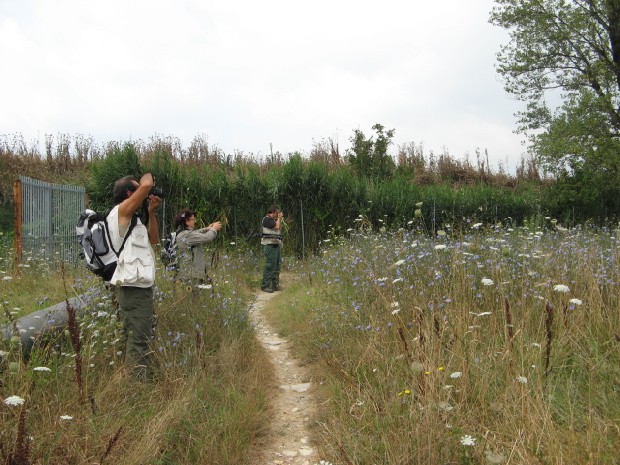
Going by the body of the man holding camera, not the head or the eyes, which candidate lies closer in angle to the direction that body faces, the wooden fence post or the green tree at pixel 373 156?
the green tree

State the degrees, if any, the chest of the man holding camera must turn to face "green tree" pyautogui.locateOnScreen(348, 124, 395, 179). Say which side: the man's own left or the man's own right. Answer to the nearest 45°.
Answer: approximately 45° to the man's own left

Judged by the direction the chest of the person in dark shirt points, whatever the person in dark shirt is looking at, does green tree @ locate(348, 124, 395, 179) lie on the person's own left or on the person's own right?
on the person's own left

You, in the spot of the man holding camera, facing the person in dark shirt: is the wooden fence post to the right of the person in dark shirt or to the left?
left

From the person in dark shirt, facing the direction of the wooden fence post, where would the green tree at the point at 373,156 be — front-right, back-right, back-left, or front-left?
back-right
